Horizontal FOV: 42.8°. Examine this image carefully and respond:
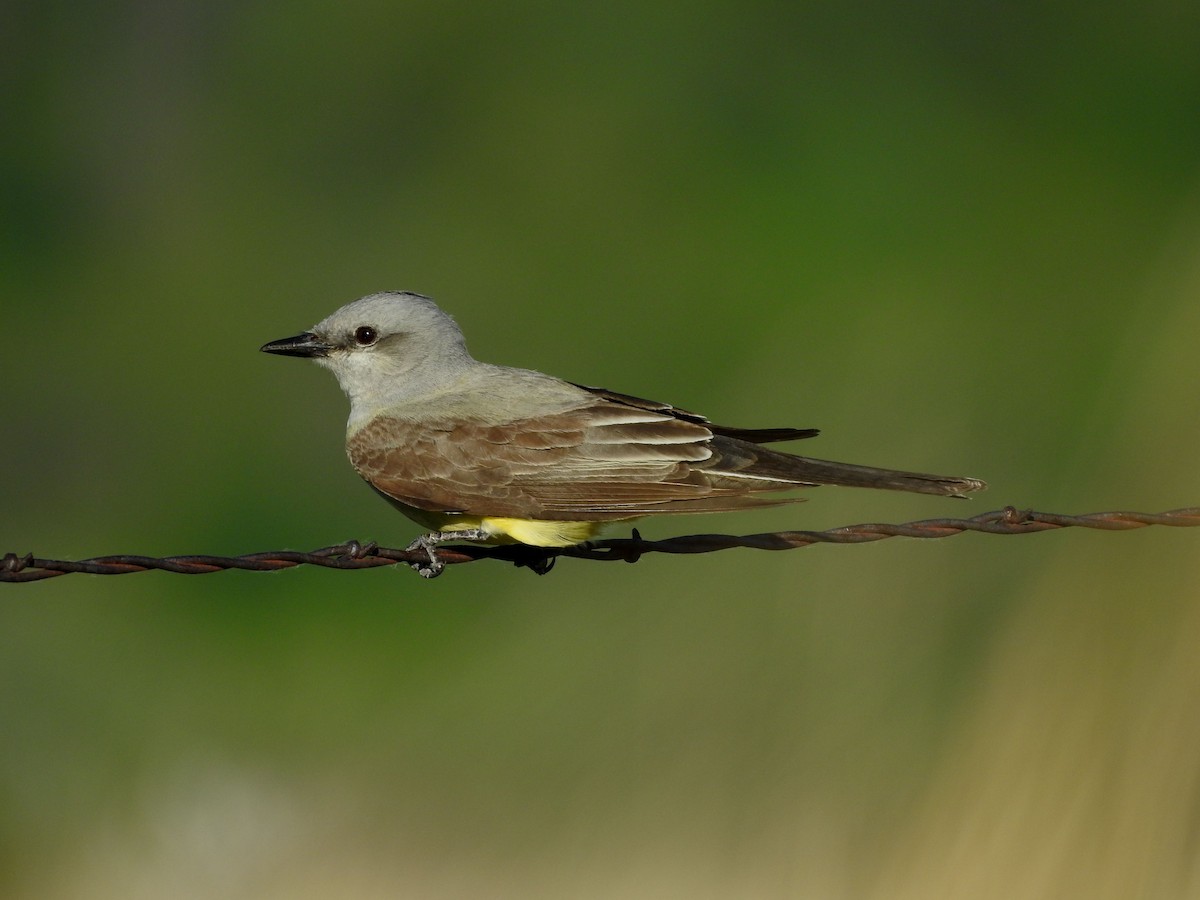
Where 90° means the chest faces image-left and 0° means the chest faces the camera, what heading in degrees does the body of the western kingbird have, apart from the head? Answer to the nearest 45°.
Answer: approximately 90°
